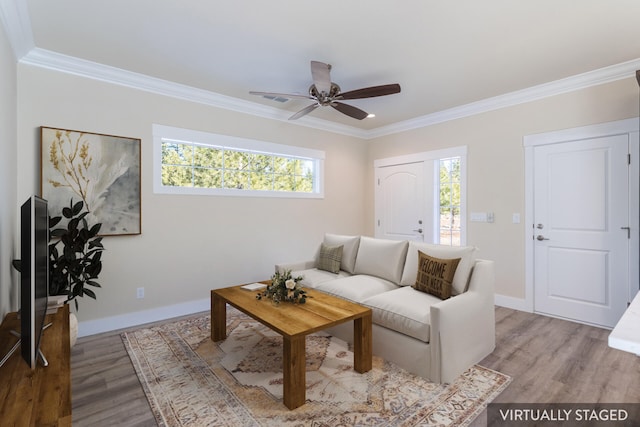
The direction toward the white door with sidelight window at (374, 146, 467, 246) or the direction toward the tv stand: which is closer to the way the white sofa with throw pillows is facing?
the tv stand

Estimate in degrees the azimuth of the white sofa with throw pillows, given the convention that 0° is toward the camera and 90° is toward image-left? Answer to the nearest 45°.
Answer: approximately 45°

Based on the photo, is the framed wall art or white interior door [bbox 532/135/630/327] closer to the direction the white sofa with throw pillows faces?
the framed wall art

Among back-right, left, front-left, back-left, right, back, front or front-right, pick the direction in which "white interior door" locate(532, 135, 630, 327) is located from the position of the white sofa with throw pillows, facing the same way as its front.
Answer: back

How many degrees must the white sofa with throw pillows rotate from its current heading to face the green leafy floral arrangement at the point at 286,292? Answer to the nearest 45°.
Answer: approximately 45° to its right

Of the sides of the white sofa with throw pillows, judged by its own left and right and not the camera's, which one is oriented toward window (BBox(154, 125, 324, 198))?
right

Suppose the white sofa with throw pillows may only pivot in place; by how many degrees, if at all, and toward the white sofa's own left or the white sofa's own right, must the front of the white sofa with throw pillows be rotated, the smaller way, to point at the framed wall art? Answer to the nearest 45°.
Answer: approximately 45° to the white sofa's own right

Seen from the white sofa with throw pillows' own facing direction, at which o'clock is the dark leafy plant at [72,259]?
The dark leafy plant is roughly at 1 o'clock from the white sofa with throw pillows.

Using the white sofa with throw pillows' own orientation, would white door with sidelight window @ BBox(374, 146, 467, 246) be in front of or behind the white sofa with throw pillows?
behind

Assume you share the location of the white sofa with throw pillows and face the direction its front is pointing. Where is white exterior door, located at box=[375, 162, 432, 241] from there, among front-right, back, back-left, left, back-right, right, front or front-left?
back-right
